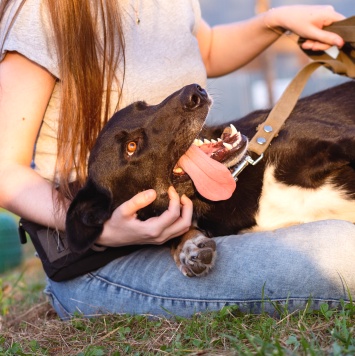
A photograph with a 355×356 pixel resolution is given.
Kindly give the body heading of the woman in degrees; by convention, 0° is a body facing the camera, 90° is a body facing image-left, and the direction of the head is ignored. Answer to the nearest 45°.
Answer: approximately 315°
